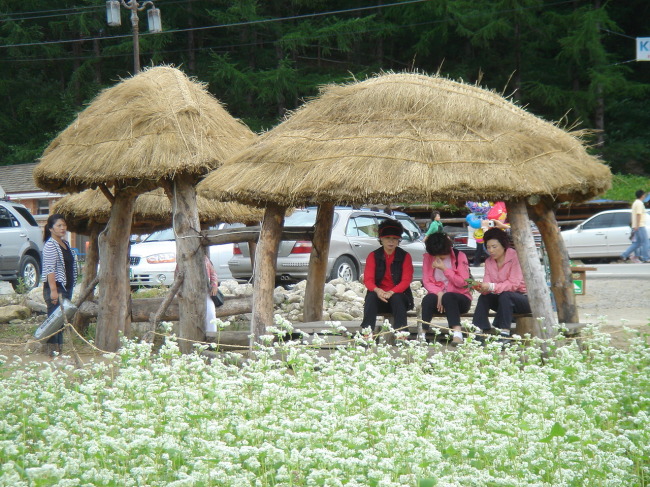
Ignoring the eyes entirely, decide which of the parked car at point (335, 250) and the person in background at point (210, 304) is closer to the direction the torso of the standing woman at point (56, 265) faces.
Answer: the person in background

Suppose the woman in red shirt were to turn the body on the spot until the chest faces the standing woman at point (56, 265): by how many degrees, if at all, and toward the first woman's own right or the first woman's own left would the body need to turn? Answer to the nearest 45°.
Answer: approximately 90° to the first woman's own right

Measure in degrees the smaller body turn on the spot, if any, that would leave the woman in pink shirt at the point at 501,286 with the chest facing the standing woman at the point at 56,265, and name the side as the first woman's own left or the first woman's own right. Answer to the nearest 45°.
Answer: approximately 45° to the first woman's own right

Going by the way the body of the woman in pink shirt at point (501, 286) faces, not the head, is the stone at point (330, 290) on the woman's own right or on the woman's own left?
on the woman's own right

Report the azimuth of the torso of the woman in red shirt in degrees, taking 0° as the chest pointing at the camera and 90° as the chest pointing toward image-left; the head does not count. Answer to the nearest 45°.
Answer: approximately 0°

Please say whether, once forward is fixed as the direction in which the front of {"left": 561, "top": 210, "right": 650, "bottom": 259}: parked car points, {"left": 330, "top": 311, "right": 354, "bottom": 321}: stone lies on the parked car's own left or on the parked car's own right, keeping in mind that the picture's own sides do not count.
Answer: on the parked car's own left
